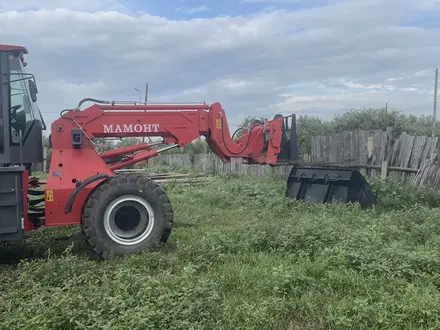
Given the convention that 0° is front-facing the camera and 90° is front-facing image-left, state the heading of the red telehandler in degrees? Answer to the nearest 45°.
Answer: approximately 270°

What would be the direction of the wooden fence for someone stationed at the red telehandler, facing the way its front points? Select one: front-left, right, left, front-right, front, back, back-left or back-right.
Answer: front-left
